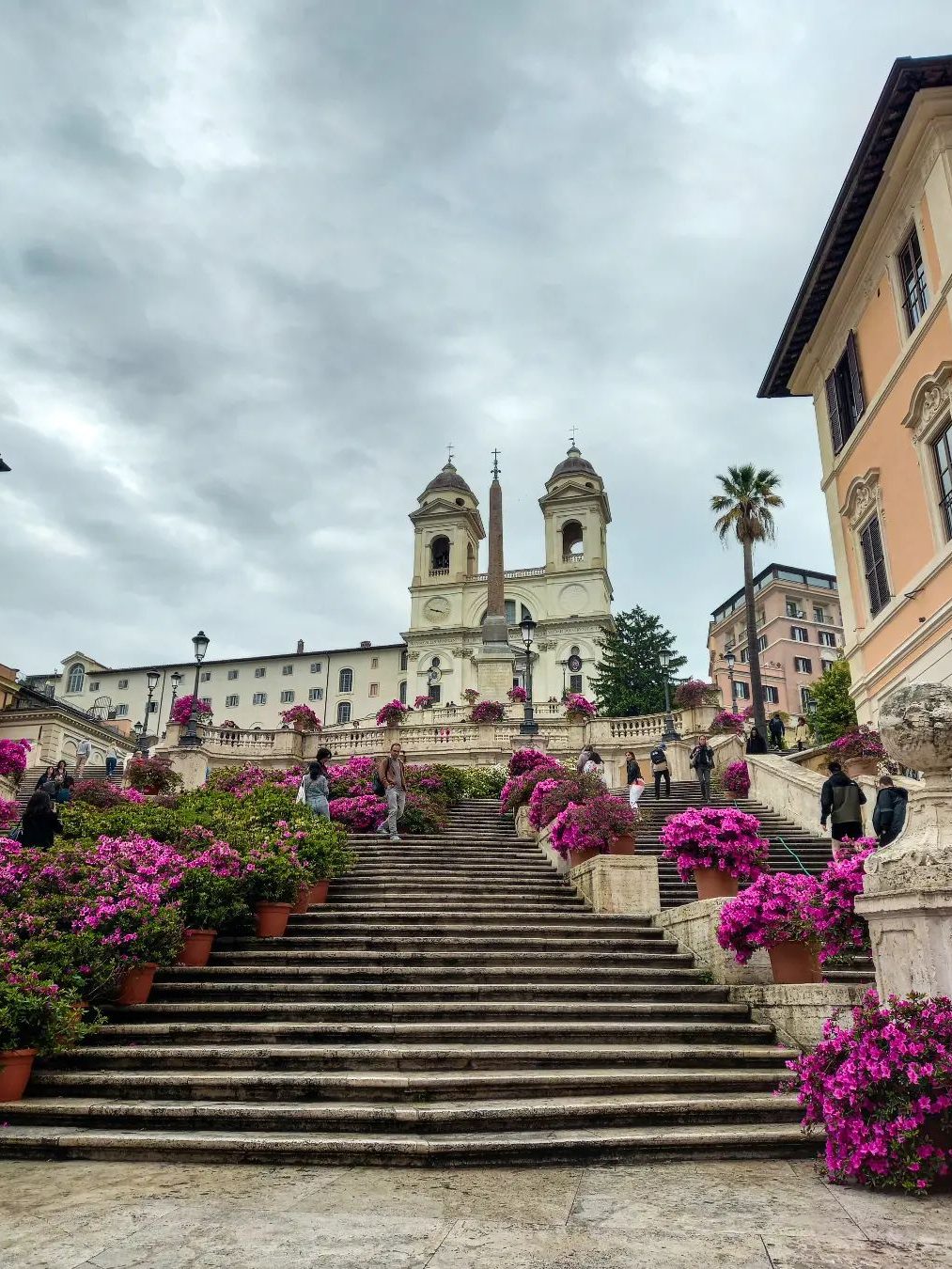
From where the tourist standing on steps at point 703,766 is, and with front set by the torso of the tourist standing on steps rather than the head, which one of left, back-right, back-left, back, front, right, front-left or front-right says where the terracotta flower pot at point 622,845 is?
front

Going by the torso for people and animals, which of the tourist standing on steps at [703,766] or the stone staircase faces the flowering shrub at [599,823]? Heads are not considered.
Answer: the tourist standing on steps

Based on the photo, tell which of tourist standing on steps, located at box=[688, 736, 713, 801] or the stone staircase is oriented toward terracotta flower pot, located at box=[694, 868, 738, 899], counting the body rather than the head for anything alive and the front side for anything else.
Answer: the tourist standing on steps

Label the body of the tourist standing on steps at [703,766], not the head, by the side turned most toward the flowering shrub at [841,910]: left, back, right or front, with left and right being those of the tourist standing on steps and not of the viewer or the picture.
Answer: front

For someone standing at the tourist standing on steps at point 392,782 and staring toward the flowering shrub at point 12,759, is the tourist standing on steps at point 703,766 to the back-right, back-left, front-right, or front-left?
back-right

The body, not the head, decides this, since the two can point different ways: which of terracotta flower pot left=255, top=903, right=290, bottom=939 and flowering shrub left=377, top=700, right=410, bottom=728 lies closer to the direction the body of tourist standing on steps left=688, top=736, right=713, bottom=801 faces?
the terracotta flower pot

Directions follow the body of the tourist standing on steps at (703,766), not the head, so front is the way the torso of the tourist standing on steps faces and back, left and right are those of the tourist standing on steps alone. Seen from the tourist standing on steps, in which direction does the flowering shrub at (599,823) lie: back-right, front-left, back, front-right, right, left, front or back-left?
front

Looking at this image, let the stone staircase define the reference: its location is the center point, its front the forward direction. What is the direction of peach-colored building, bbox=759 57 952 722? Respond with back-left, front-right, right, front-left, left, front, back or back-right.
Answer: back-left

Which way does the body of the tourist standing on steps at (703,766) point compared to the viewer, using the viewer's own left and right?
facing the viewer

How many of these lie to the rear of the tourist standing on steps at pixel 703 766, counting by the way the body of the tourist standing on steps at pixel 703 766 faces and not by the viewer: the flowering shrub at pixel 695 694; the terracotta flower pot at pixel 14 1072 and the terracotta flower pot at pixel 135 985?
1

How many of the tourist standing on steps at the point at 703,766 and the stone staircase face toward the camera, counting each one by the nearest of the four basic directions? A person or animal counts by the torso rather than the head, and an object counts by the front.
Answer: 2

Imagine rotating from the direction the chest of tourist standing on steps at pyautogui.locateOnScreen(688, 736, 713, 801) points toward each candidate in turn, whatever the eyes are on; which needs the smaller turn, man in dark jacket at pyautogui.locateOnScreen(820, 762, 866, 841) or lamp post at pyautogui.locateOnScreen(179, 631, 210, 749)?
the man in dark jacket

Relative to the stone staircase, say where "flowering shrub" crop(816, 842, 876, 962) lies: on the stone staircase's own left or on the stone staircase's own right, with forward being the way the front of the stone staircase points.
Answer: on the stone staircase's own left

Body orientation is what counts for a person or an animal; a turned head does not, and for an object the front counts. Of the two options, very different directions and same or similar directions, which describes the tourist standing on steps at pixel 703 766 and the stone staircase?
same or similar directions

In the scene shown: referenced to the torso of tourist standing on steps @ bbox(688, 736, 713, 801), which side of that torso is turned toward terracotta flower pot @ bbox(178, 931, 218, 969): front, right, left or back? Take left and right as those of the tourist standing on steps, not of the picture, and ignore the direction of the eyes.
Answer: front
